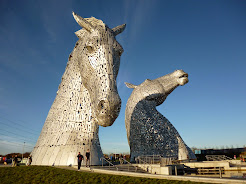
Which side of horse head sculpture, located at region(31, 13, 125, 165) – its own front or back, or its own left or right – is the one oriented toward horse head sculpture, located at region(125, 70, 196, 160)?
left

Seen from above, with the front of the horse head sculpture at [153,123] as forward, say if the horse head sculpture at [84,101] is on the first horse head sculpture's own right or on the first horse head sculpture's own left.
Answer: on the first horse head sculpture's own right

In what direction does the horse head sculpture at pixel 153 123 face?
to the viewer's right

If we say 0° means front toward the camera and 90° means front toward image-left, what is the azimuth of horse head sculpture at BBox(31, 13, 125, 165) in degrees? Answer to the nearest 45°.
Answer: approximately 315°

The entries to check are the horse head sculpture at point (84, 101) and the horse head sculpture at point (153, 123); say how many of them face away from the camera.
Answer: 0
